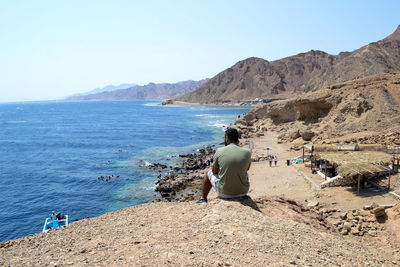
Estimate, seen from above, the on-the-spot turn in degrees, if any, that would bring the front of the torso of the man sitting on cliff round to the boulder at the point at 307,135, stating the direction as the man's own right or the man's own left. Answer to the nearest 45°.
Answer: approximately 45° to the man's own right

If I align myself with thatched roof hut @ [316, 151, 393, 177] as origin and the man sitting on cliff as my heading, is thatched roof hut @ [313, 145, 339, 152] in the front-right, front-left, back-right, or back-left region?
back-right

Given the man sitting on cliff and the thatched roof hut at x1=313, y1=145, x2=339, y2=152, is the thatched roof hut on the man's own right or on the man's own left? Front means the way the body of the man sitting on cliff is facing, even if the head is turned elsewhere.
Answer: on the man's own right

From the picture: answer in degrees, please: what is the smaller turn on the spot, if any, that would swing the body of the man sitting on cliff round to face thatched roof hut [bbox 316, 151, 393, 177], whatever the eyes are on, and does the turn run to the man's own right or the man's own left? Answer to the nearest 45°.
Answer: approximately 90° to the man's own right

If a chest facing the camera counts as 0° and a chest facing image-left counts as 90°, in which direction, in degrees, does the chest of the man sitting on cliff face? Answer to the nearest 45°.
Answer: approximately 135°

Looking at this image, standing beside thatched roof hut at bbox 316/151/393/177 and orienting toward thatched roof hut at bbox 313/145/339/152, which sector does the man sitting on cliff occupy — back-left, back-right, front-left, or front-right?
back-left
